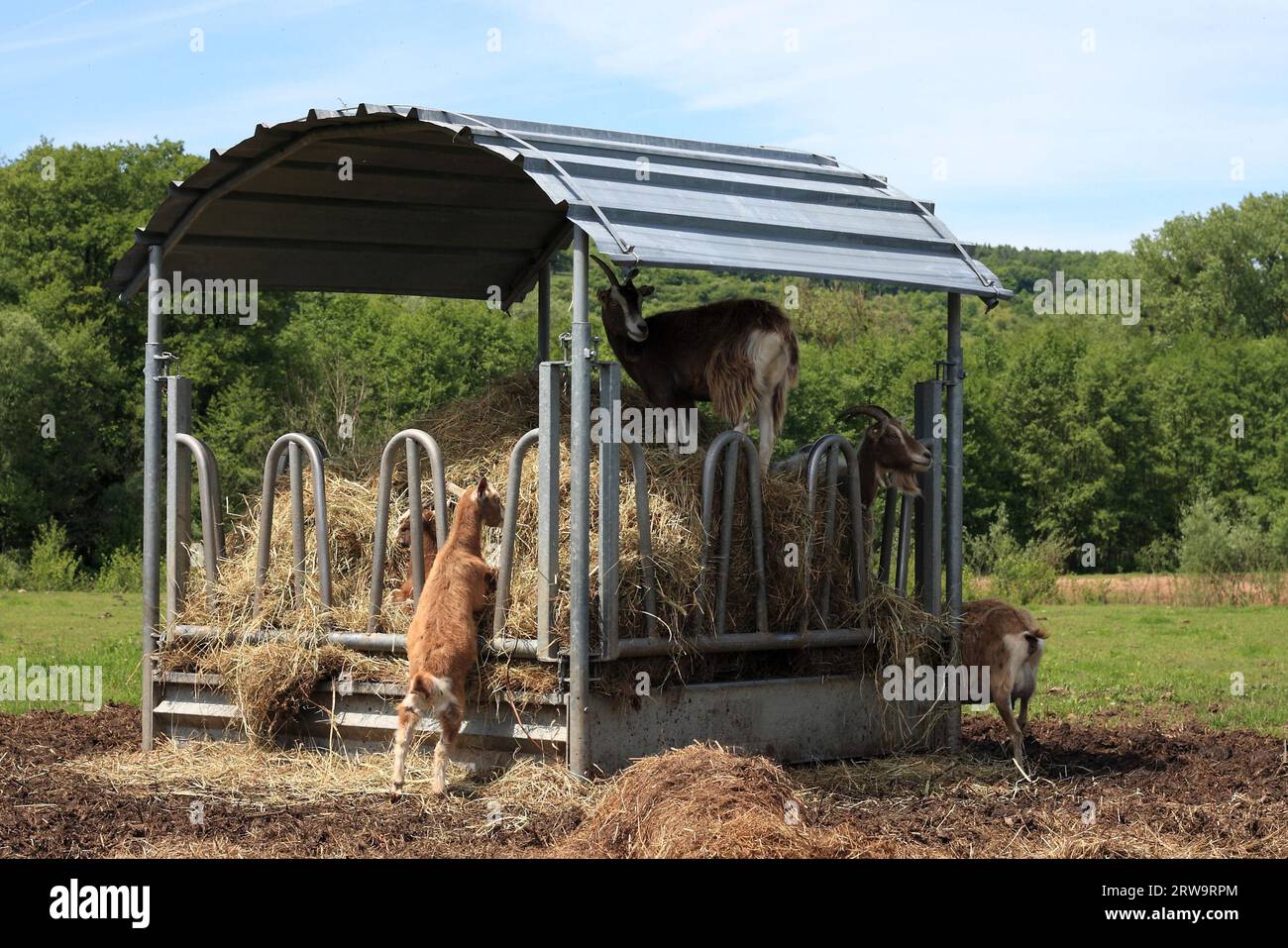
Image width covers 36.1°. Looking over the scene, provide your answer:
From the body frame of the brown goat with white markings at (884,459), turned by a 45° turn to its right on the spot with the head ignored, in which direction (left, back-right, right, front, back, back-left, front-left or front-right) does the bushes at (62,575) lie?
back

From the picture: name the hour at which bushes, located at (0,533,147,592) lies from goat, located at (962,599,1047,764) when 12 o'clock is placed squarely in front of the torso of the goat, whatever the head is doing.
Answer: The bushes is roughly at 12 o'clock from the goat.

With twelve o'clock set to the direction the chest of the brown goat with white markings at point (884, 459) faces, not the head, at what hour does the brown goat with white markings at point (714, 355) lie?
the brown goat with white markings at point (714, 355) is roughly at 5 o'clock from the brown goat with white markings at point (884, 459).

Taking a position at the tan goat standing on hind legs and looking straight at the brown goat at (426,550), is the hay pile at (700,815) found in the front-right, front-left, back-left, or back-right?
back-right

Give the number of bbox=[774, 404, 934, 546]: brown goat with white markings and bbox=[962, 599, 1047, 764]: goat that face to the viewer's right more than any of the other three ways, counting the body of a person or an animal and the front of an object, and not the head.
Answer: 1

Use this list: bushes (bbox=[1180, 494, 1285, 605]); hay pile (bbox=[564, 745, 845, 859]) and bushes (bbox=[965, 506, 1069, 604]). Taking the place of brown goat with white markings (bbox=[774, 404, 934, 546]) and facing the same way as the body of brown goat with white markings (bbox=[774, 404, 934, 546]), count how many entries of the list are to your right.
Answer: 1

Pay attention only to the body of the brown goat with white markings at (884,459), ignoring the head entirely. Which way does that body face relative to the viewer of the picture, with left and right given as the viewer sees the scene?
facing to the right of the viewer

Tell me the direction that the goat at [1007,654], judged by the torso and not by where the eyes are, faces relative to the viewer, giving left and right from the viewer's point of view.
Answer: facing away from the viewer and to the left of the viewer

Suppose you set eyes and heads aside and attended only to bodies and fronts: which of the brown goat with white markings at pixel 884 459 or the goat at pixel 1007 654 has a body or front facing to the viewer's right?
the brown goat with white markings

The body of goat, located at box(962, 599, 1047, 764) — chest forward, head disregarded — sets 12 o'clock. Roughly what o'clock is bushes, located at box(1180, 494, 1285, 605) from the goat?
The bushes is roughly at 2 o'clock from the goat.

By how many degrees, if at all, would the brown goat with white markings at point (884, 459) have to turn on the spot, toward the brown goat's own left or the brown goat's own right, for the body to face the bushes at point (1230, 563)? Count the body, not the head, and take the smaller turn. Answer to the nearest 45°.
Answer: approximately 90° to the brown goat's own left

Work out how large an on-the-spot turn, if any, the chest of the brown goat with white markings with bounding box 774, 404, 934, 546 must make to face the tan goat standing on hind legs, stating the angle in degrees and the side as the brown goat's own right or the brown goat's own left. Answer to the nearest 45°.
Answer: approximately 135° to the brown goat's own right
